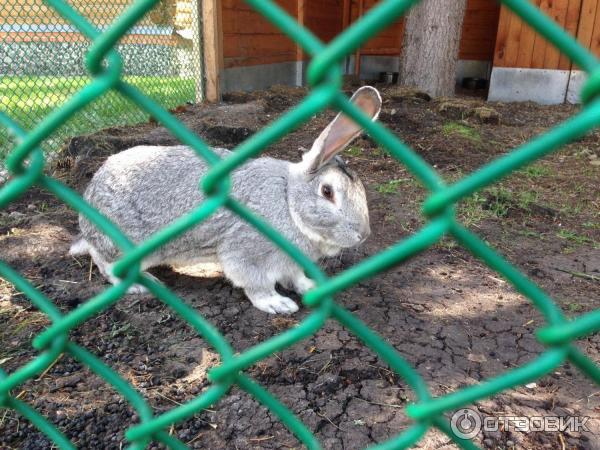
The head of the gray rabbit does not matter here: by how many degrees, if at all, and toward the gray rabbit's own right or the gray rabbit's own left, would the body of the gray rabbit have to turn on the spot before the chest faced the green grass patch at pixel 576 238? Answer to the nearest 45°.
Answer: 0° — it already faces it

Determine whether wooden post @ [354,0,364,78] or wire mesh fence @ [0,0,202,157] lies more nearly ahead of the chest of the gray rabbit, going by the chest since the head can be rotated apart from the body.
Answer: the wooden post

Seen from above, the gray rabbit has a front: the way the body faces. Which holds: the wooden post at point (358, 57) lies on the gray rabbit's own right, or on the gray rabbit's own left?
on the gray rabbit's own left

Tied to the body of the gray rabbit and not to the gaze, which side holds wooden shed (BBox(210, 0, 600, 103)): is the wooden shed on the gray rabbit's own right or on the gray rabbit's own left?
on the gray rabbit's own left

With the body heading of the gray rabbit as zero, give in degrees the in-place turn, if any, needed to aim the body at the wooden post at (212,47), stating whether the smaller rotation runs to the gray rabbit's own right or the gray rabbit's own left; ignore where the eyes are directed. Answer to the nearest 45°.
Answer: approximately 90° to the gray rabbit's own left

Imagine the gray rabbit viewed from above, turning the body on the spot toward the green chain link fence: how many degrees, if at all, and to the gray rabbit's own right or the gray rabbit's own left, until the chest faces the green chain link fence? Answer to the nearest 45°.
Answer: approximately 90° to the gray rabbit's own right

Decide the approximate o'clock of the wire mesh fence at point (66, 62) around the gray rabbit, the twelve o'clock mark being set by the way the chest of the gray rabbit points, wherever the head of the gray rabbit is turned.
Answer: The wire mesh fence is roughly at 8 o'clock from the gray rabbit.

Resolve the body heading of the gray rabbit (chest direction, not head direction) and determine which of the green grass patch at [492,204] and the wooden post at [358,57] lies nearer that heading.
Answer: the green grass patch

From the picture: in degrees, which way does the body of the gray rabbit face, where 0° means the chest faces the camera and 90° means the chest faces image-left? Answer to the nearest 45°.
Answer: approximately 270°

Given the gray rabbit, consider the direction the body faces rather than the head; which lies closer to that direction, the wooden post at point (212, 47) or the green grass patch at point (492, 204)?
the green grass patch
